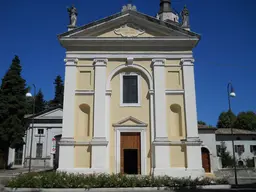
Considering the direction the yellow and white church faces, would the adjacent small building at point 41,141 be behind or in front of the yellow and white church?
behind

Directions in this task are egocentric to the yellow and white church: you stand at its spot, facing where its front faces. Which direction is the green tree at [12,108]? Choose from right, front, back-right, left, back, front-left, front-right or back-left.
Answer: back-right

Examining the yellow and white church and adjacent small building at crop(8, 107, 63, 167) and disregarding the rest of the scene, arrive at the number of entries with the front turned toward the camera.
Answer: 2

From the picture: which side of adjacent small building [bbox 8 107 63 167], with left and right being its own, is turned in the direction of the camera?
front

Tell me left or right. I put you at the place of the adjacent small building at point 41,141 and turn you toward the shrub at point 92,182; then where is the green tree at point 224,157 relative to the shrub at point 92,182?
left

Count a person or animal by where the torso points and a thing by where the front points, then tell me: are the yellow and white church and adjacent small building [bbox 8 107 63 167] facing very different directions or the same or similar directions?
same or similar directions

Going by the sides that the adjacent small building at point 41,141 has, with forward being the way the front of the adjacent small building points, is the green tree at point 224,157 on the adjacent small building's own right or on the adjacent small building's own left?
on the adjacent small building's own left

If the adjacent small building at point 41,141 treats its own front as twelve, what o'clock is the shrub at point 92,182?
The shrub is roughly at 12 o'clock from the adjacent small building.

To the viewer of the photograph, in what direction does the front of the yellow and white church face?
facing the viewer
